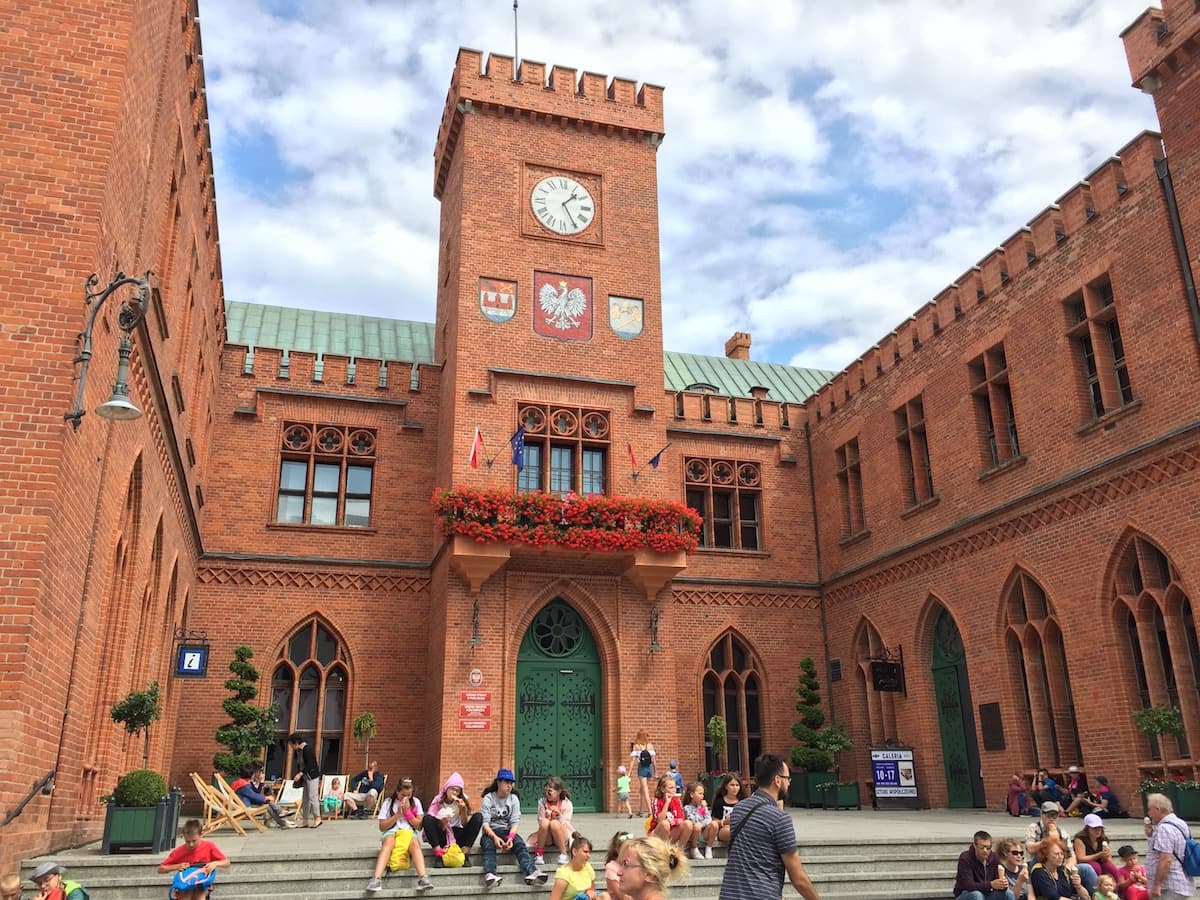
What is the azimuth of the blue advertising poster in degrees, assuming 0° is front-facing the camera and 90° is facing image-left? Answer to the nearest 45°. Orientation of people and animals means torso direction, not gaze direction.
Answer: approximately 0°

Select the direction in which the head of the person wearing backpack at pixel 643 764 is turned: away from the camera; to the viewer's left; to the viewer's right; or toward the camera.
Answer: away from the camera

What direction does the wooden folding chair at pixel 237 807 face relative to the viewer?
to the viewer's right

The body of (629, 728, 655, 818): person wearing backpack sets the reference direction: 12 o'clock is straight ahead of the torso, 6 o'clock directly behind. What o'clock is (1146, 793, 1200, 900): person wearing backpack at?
(1146, 793, 1200, 900): person wearing backpack is roughly at 5 o'clock from (629, 728, 655, 818): person wearing backpack.

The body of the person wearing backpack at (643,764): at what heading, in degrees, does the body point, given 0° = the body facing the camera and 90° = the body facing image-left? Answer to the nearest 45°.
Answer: approximately 180°

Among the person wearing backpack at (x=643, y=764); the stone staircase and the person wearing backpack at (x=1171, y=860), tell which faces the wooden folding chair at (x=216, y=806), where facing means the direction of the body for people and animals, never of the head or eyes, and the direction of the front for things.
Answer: the person wearing backpack at (x=1171, y=860)

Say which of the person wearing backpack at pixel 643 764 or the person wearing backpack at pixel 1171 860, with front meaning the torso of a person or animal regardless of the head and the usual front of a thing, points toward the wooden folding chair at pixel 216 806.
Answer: the person wearing backpack at pixel 1171 860

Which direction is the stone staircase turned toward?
toward the camera

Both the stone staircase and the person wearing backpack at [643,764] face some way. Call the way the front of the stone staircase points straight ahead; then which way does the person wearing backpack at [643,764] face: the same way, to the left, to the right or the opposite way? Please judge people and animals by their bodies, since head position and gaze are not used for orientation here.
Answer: the opposite way

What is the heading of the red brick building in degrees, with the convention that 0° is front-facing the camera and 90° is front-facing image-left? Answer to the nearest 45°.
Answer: approximately 0°

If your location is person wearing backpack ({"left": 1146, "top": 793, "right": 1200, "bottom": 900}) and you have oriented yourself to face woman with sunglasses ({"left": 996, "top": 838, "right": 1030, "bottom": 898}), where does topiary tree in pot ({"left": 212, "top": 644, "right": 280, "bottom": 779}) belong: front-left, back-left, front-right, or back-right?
front-right

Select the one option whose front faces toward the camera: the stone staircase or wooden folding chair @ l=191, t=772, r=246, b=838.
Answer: the stone staircase

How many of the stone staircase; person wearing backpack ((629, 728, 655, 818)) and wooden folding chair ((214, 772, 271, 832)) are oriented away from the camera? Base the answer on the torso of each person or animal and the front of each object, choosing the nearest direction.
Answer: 1

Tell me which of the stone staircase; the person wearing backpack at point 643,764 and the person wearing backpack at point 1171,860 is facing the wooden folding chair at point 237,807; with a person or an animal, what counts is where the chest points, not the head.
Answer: the person wearing backpack at point 1171,860

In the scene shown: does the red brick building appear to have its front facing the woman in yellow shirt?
yes

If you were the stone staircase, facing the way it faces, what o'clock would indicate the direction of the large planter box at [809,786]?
The large planter box is roughly at 7 o'clock from the stone staircase.

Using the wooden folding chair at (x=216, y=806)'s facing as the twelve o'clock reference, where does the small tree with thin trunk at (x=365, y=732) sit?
The small tree with thin trunk is roughly at 10 o'clock from the wooden folding chair.

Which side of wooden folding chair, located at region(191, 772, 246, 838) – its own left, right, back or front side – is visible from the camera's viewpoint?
right
